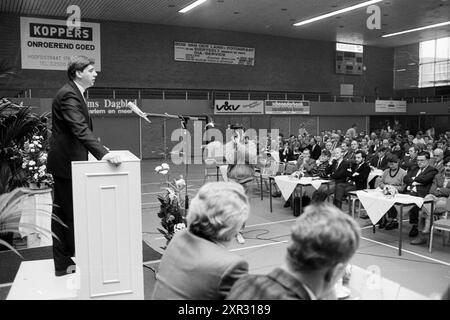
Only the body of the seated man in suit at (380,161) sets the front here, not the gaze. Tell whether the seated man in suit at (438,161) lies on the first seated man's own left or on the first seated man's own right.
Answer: on the first seated man's own left

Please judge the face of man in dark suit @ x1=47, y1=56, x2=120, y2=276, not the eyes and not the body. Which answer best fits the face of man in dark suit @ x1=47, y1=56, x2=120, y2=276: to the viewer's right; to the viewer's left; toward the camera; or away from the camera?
to the viewer's right

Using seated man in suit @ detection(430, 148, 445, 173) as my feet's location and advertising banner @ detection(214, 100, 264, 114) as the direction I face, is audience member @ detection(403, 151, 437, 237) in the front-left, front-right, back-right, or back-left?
back-left

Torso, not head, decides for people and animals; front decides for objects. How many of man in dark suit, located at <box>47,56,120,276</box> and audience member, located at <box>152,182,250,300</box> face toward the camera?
0

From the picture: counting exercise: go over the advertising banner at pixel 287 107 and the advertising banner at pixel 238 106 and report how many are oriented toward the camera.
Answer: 2

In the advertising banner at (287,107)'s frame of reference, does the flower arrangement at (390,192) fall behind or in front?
in front

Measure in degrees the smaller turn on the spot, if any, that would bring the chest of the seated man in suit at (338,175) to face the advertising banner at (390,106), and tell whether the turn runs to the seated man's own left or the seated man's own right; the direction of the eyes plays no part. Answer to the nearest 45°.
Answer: approximately 135° to the seated man's own right

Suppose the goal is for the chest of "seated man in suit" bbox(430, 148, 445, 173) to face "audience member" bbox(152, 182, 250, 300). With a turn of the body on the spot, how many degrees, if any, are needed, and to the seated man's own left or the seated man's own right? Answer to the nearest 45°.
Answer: approximately 45° to the seated man's own left

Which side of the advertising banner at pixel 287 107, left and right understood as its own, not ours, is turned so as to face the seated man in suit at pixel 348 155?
front

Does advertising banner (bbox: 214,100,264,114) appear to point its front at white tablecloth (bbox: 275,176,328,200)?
yes

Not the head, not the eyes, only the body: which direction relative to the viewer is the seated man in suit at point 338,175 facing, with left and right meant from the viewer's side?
facing the viewer and to the left of the viewer

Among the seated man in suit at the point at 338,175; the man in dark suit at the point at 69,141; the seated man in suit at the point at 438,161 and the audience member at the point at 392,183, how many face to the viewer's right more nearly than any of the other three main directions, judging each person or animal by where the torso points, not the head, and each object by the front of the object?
1

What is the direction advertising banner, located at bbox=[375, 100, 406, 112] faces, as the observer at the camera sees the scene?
facing the viewer

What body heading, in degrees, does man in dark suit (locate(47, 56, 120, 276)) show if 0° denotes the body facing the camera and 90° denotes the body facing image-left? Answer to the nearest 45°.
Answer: approximately 270°

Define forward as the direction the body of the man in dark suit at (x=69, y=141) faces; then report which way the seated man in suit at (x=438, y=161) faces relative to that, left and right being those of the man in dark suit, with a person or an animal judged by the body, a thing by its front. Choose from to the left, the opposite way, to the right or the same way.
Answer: the opposite way

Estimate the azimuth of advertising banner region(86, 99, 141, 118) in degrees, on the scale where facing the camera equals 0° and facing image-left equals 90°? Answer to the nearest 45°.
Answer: approximately 0°
